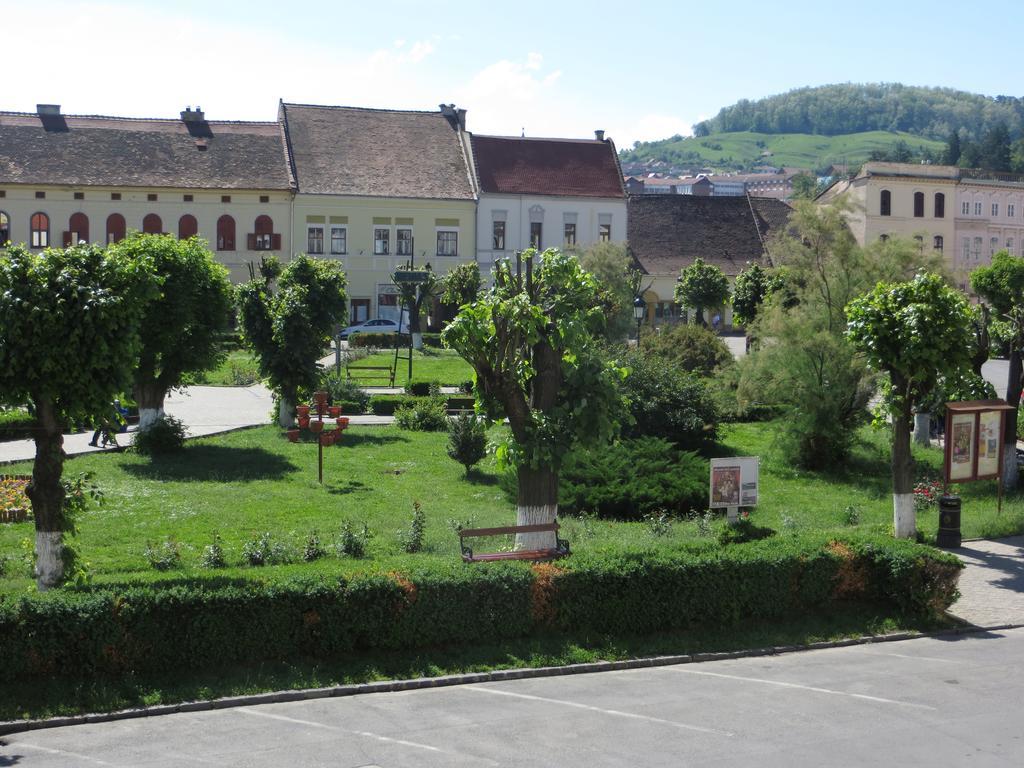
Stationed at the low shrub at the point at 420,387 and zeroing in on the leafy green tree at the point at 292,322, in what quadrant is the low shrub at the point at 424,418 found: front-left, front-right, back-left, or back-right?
front-left

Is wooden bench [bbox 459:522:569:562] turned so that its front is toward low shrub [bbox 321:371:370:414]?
no

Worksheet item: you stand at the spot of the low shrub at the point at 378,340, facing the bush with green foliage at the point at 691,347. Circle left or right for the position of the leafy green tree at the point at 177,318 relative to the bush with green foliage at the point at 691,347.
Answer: right

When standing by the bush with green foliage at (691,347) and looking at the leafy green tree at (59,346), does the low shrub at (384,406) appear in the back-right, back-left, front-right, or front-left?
front-right

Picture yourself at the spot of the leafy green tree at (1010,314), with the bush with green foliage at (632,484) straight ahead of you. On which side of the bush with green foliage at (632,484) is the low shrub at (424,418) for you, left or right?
right
